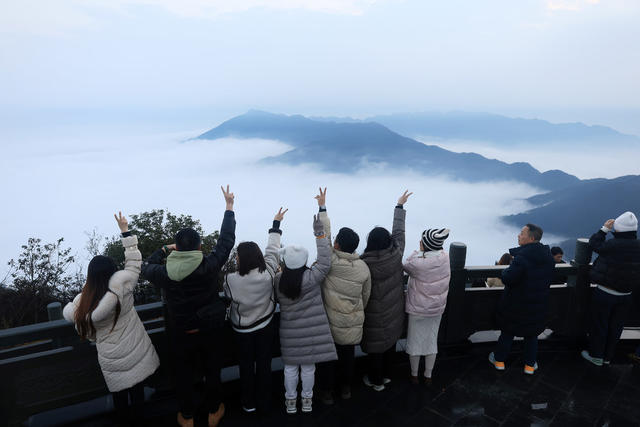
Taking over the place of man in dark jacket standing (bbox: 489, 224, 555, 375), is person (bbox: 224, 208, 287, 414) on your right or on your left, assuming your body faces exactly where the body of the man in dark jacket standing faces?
on your left

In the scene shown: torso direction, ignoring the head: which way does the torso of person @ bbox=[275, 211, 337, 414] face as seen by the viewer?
away from the camera

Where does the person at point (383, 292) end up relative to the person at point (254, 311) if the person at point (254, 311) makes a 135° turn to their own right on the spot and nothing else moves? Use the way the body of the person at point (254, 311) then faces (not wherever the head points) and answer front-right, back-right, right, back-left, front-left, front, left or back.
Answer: front-left

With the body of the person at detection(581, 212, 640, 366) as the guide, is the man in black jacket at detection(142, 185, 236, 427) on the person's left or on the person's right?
on the person's left

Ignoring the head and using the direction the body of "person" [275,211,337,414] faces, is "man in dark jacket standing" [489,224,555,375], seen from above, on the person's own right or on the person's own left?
on the person's own right

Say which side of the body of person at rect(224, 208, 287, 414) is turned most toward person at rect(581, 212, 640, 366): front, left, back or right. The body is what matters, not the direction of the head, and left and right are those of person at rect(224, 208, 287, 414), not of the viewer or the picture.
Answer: right

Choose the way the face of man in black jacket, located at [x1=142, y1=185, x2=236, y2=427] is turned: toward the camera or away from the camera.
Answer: away from the camera

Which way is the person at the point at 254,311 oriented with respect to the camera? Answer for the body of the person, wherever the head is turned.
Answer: away from the camera

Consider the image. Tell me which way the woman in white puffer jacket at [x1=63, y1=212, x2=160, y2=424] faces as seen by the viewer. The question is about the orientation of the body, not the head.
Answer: away from the camera

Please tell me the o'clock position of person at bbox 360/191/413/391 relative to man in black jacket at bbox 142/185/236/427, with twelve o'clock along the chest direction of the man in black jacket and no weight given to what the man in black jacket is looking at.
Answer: The person is roughly at 3 o'clock from the man in black jacket.

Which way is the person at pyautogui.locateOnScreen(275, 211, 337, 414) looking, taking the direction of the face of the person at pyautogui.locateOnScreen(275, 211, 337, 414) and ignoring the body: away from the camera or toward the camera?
away from the camera

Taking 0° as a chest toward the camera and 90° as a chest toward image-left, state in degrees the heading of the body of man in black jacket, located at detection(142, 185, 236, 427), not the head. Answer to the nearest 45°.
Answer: approximately 180°
